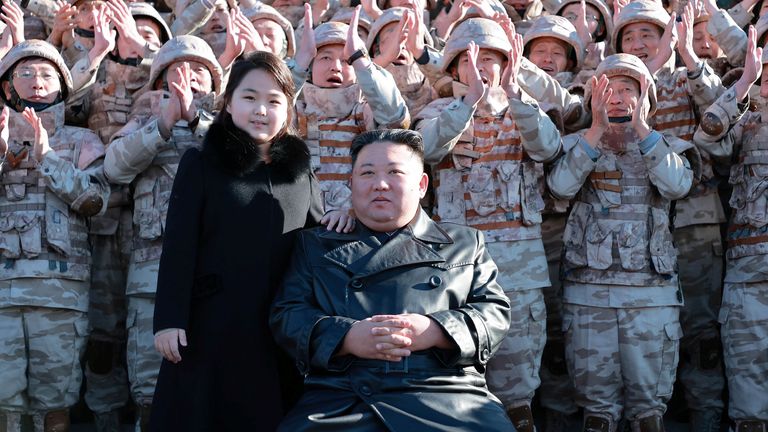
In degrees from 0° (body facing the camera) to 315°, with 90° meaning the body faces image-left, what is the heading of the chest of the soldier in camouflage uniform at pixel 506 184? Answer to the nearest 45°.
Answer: approximately 0°

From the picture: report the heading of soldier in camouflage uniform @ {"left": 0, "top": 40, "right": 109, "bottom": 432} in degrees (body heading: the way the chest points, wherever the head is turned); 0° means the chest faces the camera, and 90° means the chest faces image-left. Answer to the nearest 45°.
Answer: approximately 0°

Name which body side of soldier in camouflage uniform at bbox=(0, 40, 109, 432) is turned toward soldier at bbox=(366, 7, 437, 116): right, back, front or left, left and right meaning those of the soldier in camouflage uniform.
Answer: left

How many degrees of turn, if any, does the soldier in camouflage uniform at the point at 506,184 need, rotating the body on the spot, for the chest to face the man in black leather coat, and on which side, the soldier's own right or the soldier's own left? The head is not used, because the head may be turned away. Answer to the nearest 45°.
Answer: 0° — they already face them

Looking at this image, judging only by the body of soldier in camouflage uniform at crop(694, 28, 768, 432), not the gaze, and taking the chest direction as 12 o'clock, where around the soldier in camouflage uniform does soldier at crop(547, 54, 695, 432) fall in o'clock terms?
The soldier is roughly at 2 o'clock from the soldier in camouflage uniform.
